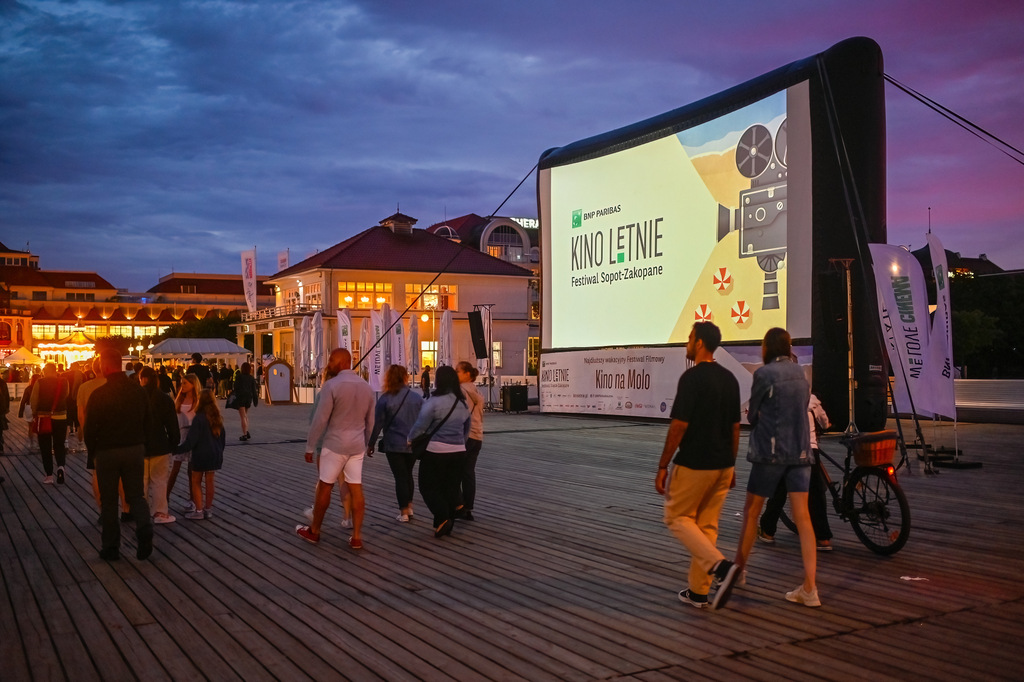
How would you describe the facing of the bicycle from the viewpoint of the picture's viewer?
facing away from the viewer and to the left of the viewer

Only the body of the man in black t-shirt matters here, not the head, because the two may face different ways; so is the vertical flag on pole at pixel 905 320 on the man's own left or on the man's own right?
on the man's own right

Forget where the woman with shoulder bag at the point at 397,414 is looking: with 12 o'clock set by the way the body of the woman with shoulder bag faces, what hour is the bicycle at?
The bicycle is roughly at 4 o'clock from the woman with shoulder bag.

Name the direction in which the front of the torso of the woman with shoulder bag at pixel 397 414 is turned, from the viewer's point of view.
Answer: away from the camera

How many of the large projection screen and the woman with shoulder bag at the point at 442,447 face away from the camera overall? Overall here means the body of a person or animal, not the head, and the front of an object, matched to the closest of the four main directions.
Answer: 1

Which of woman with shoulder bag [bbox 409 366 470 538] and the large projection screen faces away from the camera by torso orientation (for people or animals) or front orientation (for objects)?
the woman with shoulder bag

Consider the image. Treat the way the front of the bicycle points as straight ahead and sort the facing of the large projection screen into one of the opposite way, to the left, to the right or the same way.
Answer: to the left

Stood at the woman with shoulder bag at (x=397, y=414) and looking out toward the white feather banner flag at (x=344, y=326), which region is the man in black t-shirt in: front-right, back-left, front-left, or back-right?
back-right

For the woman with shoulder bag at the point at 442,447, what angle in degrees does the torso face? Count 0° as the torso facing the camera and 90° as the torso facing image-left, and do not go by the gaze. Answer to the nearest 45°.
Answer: approximately 180°
